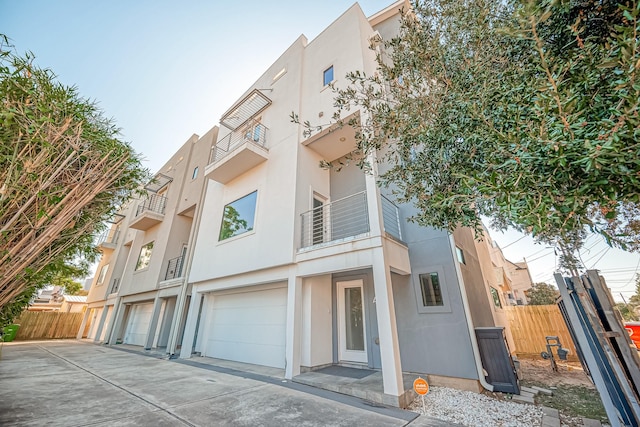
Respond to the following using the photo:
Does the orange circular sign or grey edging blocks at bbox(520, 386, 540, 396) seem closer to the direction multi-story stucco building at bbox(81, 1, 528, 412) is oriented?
the orange circular sign

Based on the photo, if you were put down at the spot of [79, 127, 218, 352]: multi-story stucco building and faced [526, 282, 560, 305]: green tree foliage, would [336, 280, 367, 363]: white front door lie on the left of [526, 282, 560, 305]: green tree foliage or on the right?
right

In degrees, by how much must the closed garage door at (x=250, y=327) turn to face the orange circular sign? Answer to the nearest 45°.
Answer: approximately 90° to its left

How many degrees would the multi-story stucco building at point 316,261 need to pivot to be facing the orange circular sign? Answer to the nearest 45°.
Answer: approximately 90° to its left

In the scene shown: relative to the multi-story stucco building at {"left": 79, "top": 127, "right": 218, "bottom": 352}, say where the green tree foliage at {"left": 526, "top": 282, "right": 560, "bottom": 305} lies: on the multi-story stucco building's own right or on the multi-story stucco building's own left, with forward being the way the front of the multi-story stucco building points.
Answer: on the multi-story stucco building's own left

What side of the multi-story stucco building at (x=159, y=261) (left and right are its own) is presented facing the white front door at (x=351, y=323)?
left

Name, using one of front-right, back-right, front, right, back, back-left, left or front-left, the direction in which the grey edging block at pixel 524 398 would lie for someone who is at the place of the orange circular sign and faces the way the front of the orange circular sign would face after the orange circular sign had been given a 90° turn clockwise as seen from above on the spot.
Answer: back-right

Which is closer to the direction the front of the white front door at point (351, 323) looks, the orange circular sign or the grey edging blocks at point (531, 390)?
the orange circular sign

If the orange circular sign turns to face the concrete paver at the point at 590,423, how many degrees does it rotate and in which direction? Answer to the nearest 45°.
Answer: approximately 90° to its left

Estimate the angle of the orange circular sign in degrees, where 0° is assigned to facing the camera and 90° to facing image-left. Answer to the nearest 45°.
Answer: approximately 0°
